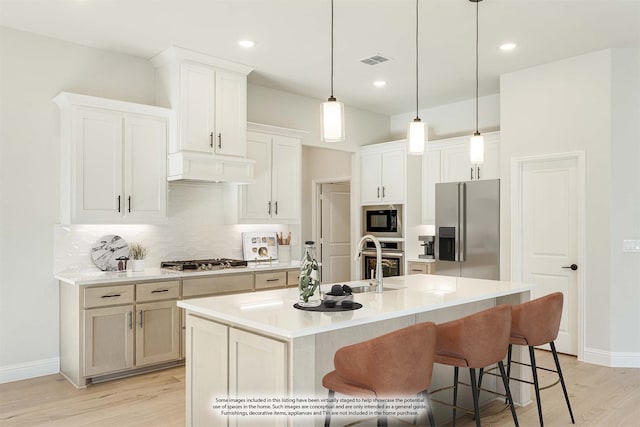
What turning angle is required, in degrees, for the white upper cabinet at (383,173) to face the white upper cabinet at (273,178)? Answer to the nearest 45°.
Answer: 0° — it already faces it

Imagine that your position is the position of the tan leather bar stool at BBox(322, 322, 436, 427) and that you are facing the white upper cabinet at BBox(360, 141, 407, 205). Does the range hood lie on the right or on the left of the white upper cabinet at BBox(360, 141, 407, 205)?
left

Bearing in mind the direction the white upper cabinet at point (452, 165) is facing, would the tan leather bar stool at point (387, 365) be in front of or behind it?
in front

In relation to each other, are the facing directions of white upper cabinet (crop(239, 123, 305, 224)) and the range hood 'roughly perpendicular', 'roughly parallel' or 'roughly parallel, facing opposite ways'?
roughly parallel

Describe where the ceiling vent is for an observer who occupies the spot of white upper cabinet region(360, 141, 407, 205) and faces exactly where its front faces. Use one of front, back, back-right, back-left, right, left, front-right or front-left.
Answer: front-left

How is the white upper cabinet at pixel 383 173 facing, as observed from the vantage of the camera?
facing the viewer and to the left of the viewer

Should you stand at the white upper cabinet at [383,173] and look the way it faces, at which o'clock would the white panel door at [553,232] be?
The white panel door is roughly at 9 o'clock from the white upper cabinet.

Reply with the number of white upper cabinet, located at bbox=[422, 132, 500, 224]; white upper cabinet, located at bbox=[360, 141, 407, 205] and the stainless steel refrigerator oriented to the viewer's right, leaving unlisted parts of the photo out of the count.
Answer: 0

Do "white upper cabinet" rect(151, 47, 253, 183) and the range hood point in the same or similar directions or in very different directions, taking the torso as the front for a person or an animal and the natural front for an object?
same or similar directions

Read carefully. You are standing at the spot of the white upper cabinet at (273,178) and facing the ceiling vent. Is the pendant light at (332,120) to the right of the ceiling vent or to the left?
right

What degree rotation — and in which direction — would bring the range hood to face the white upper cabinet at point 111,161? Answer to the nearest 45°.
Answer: approximately 135° to its right

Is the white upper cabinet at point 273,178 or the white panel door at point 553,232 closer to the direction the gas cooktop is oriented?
the white panel door

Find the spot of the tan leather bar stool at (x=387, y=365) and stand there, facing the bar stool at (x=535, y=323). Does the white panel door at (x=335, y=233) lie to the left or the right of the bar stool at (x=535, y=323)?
left

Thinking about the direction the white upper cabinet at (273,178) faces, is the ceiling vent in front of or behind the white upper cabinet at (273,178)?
in front

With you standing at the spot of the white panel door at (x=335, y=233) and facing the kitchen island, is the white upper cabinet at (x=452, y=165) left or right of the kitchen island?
left

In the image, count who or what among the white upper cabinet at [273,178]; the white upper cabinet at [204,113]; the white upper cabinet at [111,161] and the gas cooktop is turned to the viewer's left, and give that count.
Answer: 0

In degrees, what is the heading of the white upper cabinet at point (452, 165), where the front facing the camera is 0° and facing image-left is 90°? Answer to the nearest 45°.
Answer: approximately 45°
